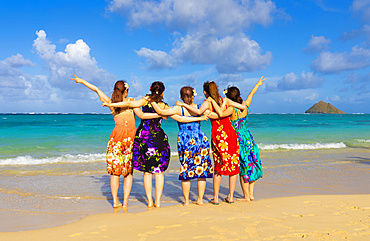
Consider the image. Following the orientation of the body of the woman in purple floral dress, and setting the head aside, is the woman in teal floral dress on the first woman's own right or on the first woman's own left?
on the first woman's own right

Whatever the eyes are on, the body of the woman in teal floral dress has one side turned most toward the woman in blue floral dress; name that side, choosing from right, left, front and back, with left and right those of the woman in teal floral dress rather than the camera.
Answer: left

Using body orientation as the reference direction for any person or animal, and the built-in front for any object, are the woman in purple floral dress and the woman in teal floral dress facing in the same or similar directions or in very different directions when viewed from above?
same or similar directions

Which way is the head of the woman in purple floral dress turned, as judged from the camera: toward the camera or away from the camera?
away from the camera

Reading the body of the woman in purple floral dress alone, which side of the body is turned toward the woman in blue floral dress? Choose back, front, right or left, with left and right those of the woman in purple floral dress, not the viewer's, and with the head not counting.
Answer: right

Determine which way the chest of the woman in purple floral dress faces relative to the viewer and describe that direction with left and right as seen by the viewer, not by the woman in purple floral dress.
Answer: facing away from the viewer

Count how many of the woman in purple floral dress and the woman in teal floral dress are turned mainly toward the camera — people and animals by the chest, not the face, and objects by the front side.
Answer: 0

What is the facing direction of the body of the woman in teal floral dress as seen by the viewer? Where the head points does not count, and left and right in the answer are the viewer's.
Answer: facing away from the viewer and to the left of the viewer
